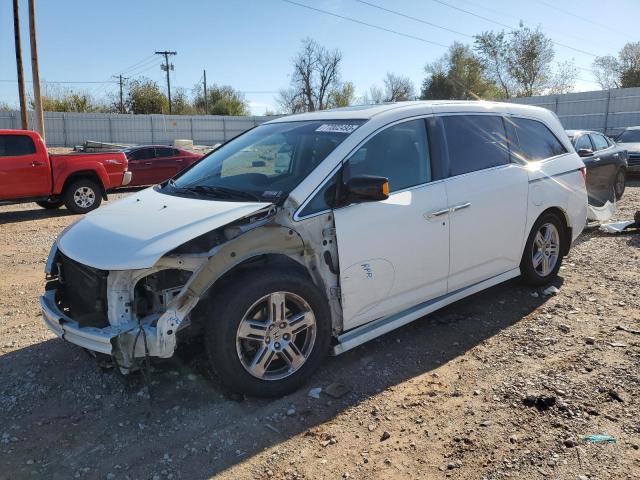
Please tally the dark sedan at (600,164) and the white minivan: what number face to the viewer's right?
0

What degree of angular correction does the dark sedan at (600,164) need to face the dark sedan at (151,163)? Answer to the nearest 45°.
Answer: approximately 45° to its right

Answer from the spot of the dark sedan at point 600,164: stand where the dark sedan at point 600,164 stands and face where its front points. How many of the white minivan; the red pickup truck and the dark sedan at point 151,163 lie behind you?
0

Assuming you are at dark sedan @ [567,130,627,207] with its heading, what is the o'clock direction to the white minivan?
The white minivan is roughly at 11 o'clock from the dark sedan.

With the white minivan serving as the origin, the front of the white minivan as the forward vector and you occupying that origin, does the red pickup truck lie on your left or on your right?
on your right

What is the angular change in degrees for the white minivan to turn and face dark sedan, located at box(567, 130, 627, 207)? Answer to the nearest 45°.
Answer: approximately 180°

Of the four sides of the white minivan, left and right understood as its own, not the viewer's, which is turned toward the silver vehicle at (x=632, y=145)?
back

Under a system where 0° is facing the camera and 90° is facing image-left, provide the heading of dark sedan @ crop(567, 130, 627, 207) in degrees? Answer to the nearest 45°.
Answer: approximately 45°

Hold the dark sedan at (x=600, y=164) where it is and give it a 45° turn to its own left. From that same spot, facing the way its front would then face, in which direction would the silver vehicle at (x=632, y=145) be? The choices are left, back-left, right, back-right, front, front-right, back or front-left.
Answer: back

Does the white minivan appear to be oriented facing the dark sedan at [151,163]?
no

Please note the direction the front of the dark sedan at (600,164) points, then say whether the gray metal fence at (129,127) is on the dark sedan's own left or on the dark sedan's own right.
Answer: on the dark sedan's own right

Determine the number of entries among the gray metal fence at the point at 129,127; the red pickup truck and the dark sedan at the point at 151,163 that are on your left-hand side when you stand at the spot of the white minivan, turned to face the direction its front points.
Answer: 0

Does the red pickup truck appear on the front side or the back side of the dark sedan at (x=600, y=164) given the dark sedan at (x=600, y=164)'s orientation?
on the front side

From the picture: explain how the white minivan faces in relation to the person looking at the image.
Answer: facing the viewer and to the left of the viewer
